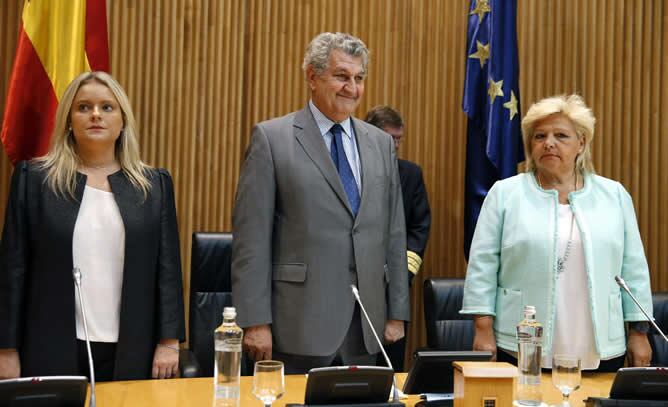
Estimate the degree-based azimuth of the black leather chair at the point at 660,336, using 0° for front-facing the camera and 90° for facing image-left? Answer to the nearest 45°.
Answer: approximately 0°

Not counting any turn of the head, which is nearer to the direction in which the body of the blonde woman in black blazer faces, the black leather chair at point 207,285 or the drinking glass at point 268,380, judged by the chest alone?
the drinking glass

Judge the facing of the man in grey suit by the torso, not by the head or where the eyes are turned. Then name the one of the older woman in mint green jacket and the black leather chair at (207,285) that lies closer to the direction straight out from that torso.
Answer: the older woman in mint green jacket

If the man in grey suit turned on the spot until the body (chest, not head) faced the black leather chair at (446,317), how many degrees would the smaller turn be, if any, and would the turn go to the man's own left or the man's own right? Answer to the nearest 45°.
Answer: approximately 90° to the man's own left

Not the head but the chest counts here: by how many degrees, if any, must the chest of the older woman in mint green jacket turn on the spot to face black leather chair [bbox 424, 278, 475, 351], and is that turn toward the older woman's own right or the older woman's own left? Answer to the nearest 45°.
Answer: approximately 135° to the older woman's own right

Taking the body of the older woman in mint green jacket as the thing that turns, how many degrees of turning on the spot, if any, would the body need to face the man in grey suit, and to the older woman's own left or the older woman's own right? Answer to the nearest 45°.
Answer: approximately 45° to the older woman's own right

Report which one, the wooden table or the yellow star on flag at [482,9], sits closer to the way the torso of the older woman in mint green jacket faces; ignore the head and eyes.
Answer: the wooden table

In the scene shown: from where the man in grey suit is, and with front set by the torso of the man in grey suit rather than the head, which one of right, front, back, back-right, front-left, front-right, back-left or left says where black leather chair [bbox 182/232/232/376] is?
back

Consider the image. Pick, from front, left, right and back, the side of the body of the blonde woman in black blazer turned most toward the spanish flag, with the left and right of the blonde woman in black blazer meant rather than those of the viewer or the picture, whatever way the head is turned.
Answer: back
